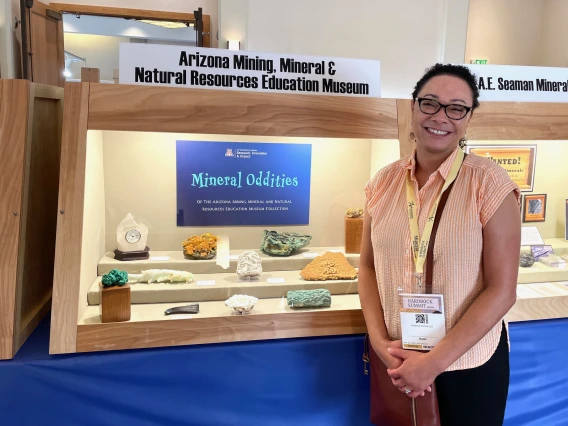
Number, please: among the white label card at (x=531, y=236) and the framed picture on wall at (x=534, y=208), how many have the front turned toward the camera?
2

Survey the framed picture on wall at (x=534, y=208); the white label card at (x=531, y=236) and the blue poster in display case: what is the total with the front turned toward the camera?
3

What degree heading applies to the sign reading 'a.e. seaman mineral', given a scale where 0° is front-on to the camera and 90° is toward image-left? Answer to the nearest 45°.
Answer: approximately 0°

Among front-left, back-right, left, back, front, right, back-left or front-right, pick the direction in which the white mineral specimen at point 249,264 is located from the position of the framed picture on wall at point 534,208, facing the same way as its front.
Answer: front-right

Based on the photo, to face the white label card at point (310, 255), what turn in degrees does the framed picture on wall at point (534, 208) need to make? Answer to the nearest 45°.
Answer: approximately 45° to its right

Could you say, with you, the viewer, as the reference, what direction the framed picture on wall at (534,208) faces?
facing the viewer

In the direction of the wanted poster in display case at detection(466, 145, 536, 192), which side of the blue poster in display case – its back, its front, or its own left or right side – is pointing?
left

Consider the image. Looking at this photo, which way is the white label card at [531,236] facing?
toward the camera

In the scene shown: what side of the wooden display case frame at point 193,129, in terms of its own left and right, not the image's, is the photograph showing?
front

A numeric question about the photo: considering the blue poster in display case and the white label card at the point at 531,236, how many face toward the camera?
2
